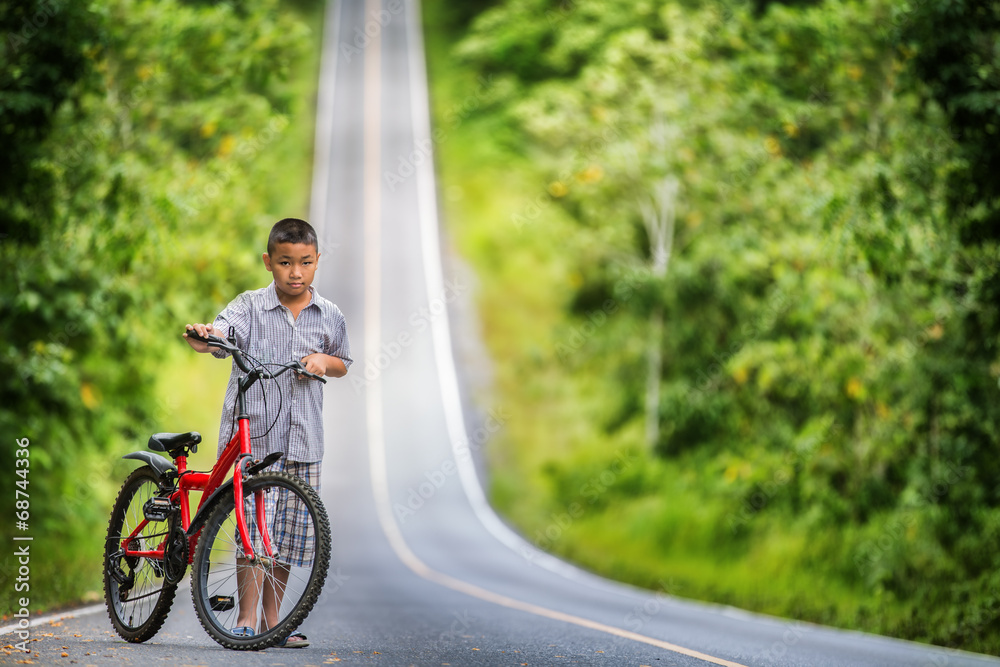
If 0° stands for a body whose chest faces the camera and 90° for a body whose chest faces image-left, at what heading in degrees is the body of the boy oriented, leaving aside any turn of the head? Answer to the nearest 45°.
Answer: approximately 0°

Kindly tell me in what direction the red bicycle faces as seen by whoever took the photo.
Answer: facing the viewer and to the right of the viewer
